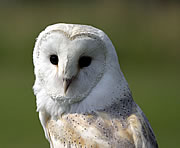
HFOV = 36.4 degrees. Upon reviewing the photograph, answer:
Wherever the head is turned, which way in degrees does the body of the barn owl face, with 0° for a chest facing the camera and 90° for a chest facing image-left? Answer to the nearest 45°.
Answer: approximately 45°
